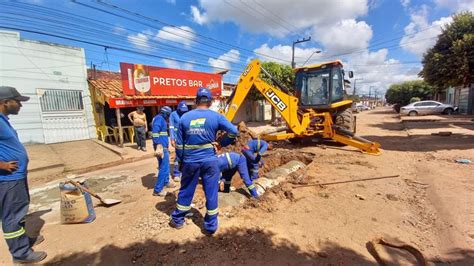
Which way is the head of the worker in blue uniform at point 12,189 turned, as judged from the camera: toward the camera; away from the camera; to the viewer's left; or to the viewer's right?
to the viewer's right

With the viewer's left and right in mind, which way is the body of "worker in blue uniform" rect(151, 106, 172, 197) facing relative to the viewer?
facing to the right of the viewer

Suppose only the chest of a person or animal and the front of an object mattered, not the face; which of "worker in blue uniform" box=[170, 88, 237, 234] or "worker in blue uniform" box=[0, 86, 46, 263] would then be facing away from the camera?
"worker in blue uniform" box=[170, 88, 237, 234]

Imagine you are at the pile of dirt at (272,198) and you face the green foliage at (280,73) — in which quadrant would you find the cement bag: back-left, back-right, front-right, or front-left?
back-left

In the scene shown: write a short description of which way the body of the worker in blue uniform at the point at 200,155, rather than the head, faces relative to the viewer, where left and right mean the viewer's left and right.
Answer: facing away from the viewer

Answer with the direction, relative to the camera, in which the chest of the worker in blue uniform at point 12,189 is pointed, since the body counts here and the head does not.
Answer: to the viewer's right

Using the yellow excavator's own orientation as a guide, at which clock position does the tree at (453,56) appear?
The tree is roughly at 12 o'clock from the yellow excavator.

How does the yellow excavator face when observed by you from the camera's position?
facing away from the viewer and to the right of the viewer

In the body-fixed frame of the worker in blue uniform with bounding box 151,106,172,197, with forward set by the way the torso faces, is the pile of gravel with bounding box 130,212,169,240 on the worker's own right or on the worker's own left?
on the worker's own right

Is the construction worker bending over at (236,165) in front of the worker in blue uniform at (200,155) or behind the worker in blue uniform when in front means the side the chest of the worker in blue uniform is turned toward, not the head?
in front

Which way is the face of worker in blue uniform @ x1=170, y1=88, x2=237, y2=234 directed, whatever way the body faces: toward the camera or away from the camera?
away from the camera

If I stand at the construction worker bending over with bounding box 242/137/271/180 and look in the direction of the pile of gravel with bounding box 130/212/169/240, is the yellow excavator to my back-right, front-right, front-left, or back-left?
back-right

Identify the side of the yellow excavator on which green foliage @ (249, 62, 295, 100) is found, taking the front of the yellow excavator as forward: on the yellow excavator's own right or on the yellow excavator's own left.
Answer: on the yellow excavator's own left

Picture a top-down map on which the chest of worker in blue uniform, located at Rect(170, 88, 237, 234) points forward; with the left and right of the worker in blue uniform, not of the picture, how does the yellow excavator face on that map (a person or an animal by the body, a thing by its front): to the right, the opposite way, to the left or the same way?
to the right

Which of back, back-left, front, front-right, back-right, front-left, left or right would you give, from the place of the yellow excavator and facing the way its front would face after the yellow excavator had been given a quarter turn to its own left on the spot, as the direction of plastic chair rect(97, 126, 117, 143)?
front-left
